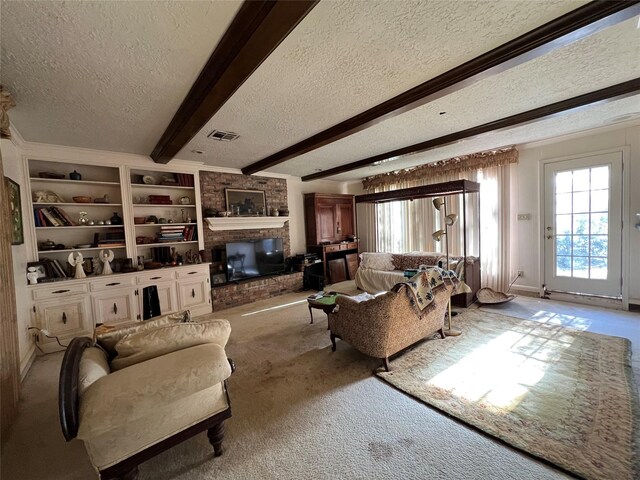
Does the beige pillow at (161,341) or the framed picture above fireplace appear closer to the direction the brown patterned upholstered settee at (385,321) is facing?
the framed picture above fireplace

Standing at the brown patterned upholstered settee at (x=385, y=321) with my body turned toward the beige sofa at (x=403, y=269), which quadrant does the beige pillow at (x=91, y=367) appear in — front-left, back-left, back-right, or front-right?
back-left

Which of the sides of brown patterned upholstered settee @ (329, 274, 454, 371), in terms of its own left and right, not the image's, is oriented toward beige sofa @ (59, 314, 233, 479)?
left

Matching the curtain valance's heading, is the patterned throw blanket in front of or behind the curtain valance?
in front

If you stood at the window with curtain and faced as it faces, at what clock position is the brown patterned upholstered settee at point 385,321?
The brown patterned upholstered settee is roughly at 11 o'clock from the window with curtain.

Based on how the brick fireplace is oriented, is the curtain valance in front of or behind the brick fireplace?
in front

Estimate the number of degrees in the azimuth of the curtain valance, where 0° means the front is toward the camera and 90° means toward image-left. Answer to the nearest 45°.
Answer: approximately 45°

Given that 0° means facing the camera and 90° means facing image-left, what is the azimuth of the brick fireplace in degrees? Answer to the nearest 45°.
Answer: approximately 315°

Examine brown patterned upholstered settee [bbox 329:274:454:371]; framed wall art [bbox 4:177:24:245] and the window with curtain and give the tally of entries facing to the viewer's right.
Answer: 1

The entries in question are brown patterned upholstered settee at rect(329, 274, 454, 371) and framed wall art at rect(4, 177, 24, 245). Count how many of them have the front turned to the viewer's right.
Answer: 1

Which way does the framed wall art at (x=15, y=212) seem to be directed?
to the viewer's right

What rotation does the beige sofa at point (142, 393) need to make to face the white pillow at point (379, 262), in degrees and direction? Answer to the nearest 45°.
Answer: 0° — it already faces it

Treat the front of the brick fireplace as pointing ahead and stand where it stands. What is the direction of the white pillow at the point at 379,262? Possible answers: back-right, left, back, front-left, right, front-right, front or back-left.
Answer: front-left

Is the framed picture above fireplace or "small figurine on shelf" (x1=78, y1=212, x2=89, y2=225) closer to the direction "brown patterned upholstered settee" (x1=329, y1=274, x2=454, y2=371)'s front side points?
the framed picture above fireplace
